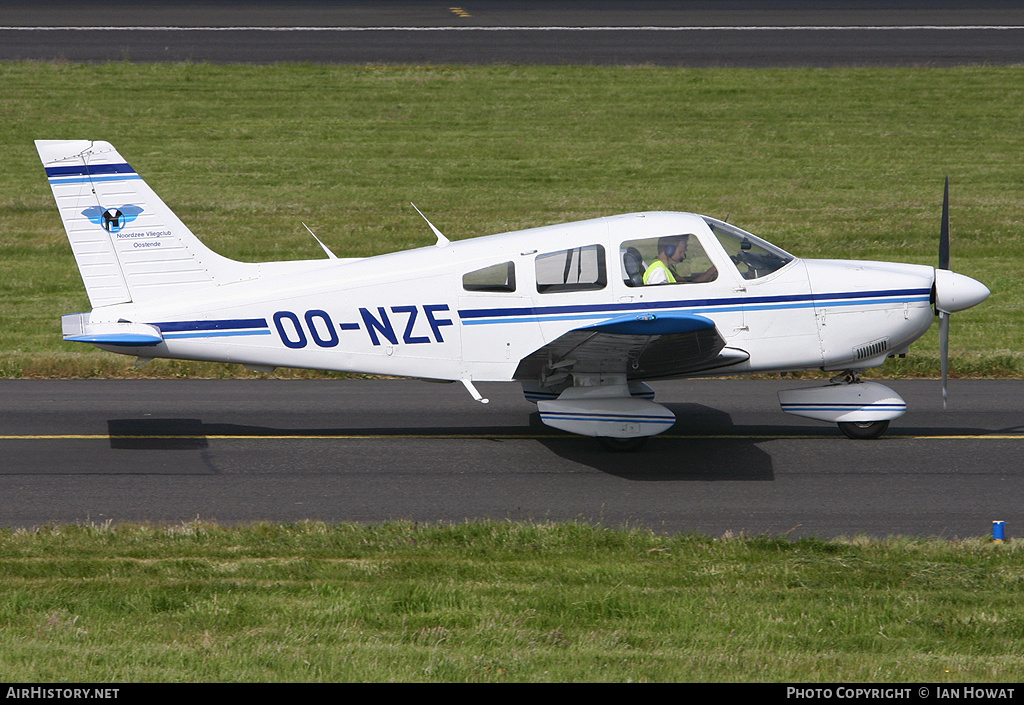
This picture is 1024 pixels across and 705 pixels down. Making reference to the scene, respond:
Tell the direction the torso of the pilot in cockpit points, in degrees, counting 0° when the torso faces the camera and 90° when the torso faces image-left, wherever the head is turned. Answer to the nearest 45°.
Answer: approximately 270°

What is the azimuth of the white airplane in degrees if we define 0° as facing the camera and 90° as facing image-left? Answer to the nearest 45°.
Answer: approximately 270°

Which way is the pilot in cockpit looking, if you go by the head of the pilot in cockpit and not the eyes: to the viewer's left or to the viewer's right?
to the viewer's right
